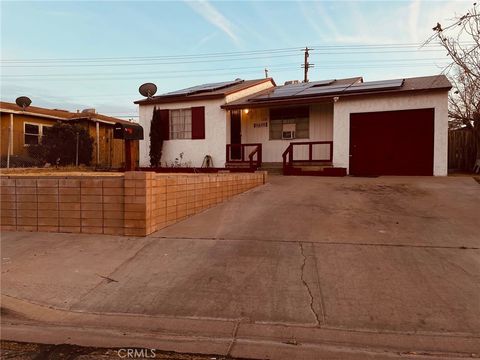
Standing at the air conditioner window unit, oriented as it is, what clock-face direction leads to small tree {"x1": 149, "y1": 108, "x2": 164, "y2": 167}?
The small tree is roughly at 3 o'clock from the air conditioner window unit.

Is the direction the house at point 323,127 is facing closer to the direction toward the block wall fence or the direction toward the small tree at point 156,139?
the block wall fence

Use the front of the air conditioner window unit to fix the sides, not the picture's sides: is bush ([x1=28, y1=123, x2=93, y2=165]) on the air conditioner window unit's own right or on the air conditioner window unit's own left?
on the air conditioner window unit's own right

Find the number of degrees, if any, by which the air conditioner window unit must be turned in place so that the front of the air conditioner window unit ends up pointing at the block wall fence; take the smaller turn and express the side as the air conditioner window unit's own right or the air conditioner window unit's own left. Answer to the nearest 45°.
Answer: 0° — it already faces it

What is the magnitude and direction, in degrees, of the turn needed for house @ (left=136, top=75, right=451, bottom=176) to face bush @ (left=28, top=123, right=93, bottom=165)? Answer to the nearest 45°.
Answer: approximately 90° to its right

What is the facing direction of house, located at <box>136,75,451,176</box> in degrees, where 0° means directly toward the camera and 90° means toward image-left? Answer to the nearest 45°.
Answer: approximately 0°

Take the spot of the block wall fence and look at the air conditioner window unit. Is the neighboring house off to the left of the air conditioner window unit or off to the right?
left

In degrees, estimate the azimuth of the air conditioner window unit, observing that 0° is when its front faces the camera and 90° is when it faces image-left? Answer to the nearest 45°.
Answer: approximately 0°

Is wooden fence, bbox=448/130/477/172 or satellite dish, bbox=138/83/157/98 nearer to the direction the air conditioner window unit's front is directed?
the satellite dish

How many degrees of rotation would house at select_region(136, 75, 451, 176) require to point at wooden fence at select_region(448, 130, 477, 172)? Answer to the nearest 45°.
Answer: approximately 135° to its left

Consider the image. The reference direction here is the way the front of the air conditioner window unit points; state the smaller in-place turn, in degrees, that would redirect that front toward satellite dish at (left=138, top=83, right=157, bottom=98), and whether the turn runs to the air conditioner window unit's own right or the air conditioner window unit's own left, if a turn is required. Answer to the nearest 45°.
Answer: approximately 45° to the air conditioner window unit's own right

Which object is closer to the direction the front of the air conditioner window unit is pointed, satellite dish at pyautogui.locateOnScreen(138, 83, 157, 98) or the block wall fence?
the block wall fence
